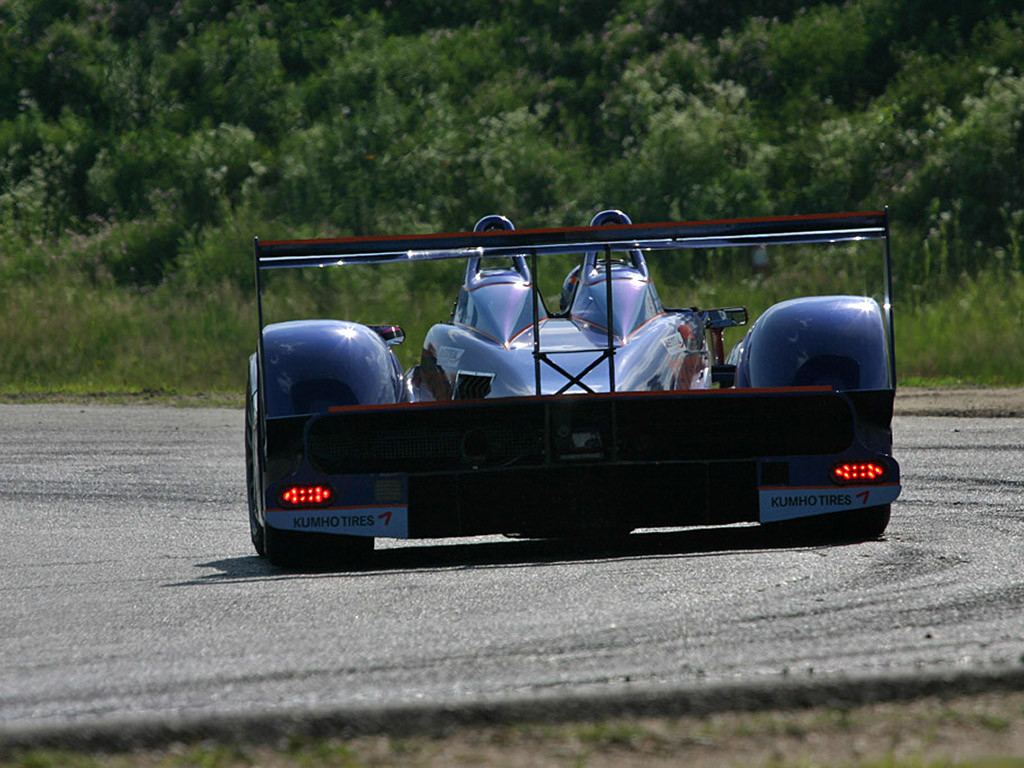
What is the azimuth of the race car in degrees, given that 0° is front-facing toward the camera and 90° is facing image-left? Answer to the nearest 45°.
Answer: approximately 180°
